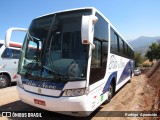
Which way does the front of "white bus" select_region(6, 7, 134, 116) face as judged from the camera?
facing the viewer and to the left of the viewer

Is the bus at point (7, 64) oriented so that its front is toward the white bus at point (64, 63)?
no

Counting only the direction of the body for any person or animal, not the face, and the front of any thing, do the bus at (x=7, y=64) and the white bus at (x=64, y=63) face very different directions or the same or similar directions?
same or similar directions

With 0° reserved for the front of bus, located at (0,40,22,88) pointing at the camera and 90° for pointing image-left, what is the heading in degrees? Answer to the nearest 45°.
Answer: approximately 45°

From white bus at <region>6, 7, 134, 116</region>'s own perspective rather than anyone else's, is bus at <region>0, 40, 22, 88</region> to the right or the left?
on its right

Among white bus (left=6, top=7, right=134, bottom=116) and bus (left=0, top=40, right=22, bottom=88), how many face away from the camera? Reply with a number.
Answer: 0
